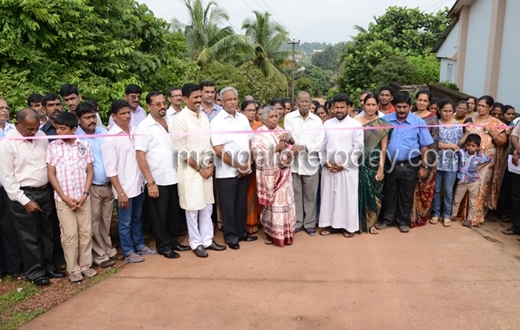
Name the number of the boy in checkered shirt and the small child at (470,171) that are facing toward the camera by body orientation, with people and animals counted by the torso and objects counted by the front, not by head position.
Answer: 2

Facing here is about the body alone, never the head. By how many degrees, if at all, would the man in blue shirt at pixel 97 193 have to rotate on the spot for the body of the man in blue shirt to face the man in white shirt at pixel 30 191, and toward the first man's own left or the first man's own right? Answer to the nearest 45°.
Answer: approximately 135° to the first man's own right

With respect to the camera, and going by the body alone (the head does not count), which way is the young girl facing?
toward the camera

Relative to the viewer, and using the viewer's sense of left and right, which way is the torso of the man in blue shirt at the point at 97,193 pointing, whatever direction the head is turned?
facing the viewer and to the right of the viewer

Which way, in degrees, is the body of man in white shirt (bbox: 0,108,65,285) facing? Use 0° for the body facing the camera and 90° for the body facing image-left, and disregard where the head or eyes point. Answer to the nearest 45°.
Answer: approximately 315°

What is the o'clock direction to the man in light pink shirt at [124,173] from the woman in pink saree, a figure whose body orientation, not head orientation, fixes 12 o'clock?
The man in light pink shirt is roughly at 4 o'clock from the woman in pink saree.

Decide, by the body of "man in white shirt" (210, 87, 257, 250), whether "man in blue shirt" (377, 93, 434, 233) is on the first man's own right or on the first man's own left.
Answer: on the first man's own left

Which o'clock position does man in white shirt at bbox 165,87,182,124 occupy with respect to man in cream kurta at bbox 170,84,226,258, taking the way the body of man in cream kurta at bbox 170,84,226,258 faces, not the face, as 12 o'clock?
man in white shirt at bbox 165,87,182,124 is roughly at 7 o'clock from man in cream kurta at bbox 170,84,226,258.

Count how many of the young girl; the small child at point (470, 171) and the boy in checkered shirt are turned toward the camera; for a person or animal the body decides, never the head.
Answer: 3

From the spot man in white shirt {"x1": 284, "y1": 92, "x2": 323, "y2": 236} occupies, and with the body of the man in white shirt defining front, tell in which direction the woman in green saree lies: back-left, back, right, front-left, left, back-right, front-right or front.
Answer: left

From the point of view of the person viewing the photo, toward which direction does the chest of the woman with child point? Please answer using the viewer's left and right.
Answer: facing the viewer and to the left of the viewer
